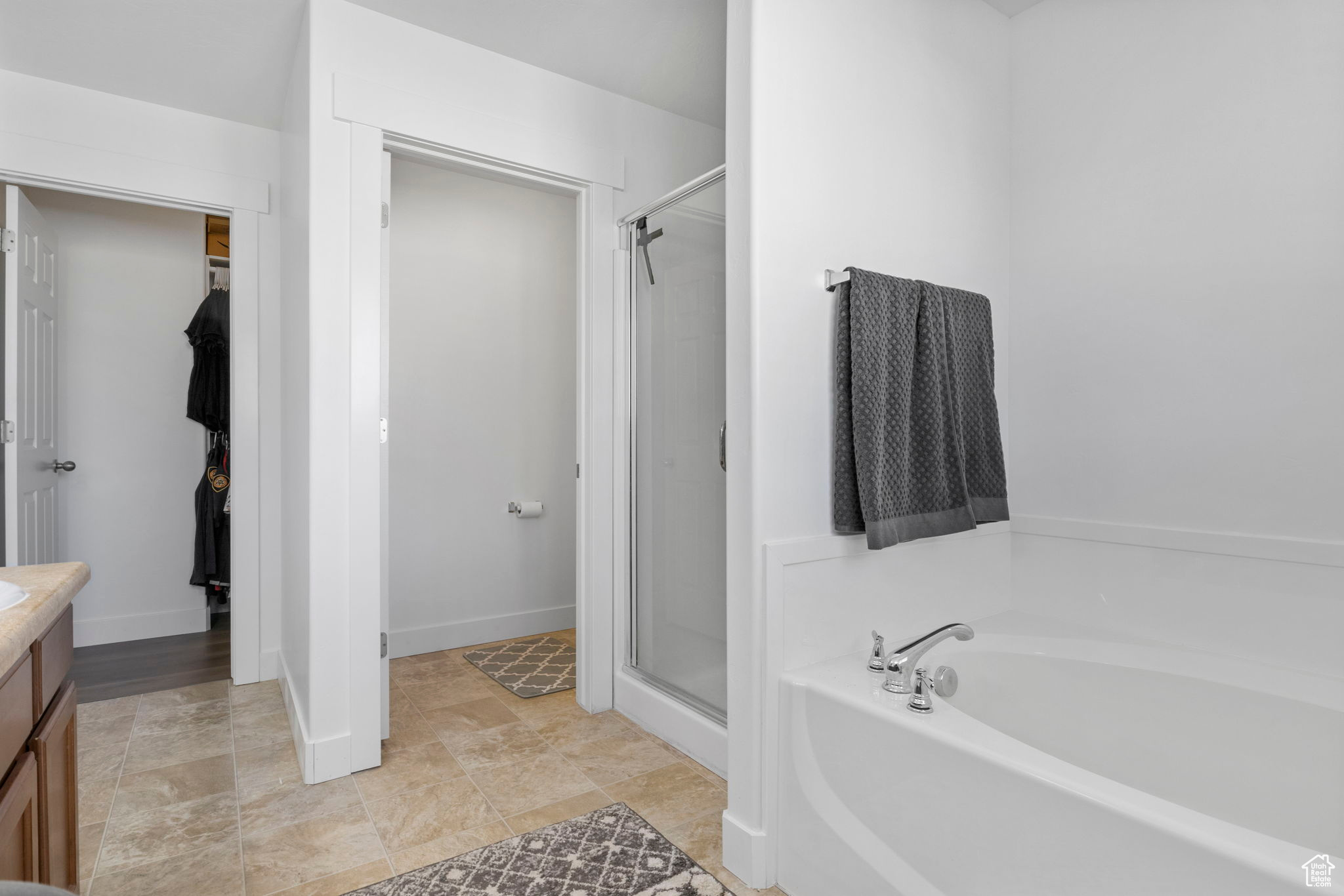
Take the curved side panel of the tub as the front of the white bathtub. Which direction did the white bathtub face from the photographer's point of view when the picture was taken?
facing the viewer and to the left of the viewer

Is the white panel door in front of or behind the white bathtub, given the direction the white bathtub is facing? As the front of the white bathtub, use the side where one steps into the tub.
in front

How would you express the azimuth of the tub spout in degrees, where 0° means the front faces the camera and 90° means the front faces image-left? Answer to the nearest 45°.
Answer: approximately 225°

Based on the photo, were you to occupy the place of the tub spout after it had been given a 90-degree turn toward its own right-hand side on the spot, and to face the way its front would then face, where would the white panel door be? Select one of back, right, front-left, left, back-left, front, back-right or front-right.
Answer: back-right

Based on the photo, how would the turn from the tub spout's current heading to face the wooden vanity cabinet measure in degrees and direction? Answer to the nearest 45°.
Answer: approximately 180°

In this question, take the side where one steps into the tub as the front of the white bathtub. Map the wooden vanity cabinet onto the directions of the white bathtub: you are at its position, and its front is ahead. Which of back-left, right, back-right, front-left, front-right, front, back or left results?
front

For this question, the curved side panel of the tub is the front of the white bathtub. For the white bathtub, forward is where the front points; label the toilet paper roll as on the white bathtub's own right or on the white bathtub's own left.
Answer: on the white bathtub's own right

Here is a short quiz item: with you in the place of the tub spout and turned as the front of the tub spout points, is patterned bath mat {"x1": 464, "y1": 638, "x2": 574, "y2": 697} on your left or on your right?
on your left

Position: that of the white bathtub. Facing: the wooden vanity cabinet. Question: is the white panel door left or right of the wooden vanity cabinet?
right
